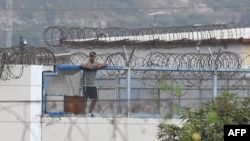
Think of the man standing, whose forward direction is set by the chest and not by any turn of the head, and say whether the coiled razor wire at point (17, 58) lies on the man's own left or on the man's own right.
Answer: on the man's own right

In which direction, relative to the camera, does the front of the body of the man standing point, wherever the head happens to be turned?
toward the camera

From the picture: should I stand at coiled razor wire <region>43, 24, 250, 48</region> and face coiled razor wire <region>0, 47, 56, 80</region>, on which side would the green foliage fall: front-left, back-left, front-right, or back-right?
front-left

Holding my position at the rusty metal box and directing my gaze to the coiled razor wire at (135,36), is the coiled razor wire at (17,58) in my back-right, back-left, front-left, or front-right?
back-left

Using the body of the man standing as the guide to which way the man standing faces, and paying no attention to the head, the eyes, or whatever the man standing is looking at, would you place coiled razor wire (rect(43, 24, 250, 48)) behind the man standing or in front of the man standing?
behind
